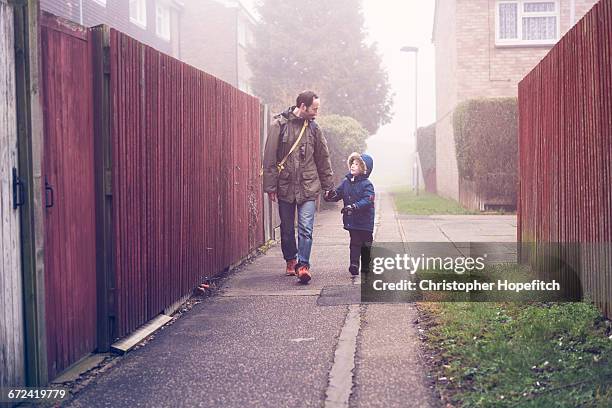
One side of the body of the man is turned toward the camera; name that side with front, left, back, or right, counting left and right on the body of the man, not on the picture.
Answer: front

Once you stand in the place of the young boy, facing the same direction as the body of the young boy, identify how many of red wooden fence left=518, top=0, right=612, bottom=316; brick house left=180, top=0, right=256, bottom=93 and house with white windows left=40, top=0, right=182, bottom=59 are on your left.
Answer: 1

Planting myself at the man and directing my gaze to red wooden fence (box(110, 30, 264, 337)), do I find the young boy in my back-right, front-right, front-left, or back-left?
back-left

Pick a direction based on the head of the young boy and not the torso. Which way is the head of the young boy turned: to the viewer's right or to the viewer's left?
to the viewer's left

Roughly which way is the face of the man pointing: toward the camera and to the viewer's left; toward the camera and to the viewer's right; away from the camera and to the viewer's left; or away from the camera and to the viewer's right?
toward the camera and to the viewer's right

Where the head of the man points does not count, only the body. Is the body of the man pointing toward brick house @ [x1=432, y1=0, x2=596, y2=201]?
no

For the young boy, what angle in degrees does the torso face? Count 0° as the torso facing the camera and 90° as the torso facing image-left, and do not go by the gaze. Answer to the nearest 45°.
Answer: approximately 45°

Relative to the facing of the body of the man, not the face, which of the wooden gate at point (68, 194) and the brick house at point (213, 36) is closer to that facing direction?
the wooden gate

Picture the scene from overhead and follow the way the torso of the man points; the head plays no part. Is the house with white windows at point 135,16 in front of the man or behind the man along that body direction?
behind

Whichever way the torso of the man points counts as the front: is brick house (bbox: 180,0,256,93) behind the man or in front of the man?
behind

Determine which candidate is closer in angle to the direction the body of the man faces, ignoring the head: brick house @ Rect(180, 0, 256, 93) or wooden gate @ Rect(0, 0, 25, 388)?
the wooden gate

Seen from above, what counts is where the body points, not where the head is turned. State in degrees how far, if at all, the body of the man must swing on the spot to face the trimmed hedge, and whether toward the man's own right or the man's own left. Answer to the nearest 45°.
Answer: approximately 135° to the man's own left

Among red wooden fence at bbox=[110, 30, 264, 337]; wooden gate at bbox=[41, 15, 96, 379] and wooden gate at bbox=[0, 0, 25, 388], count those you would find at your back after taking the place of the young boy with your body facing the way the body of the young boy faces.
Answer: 0
